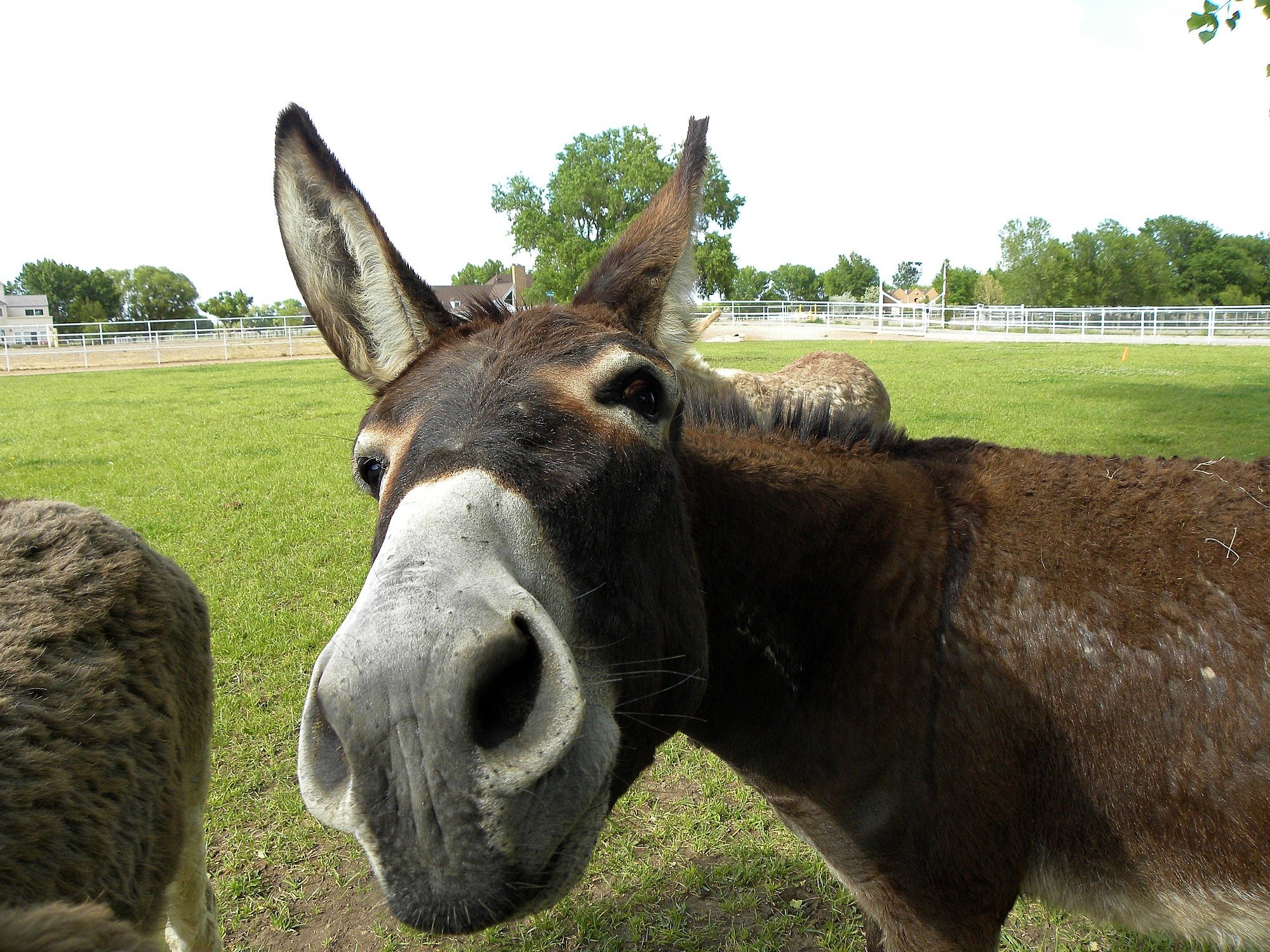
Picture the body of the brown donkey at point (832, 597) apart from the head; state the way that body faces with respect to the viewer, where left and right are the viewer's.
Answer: facing to the left of the viewer

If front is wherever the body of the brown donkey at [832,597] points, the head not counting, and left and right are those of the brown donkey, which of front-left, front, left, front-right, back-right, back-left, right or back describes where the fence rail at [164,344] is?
front-right

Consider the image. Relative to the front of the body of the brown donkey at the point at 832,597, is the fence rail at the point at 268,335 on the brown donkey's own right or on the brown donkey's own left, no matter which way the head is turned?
on the brown donkey's own right
